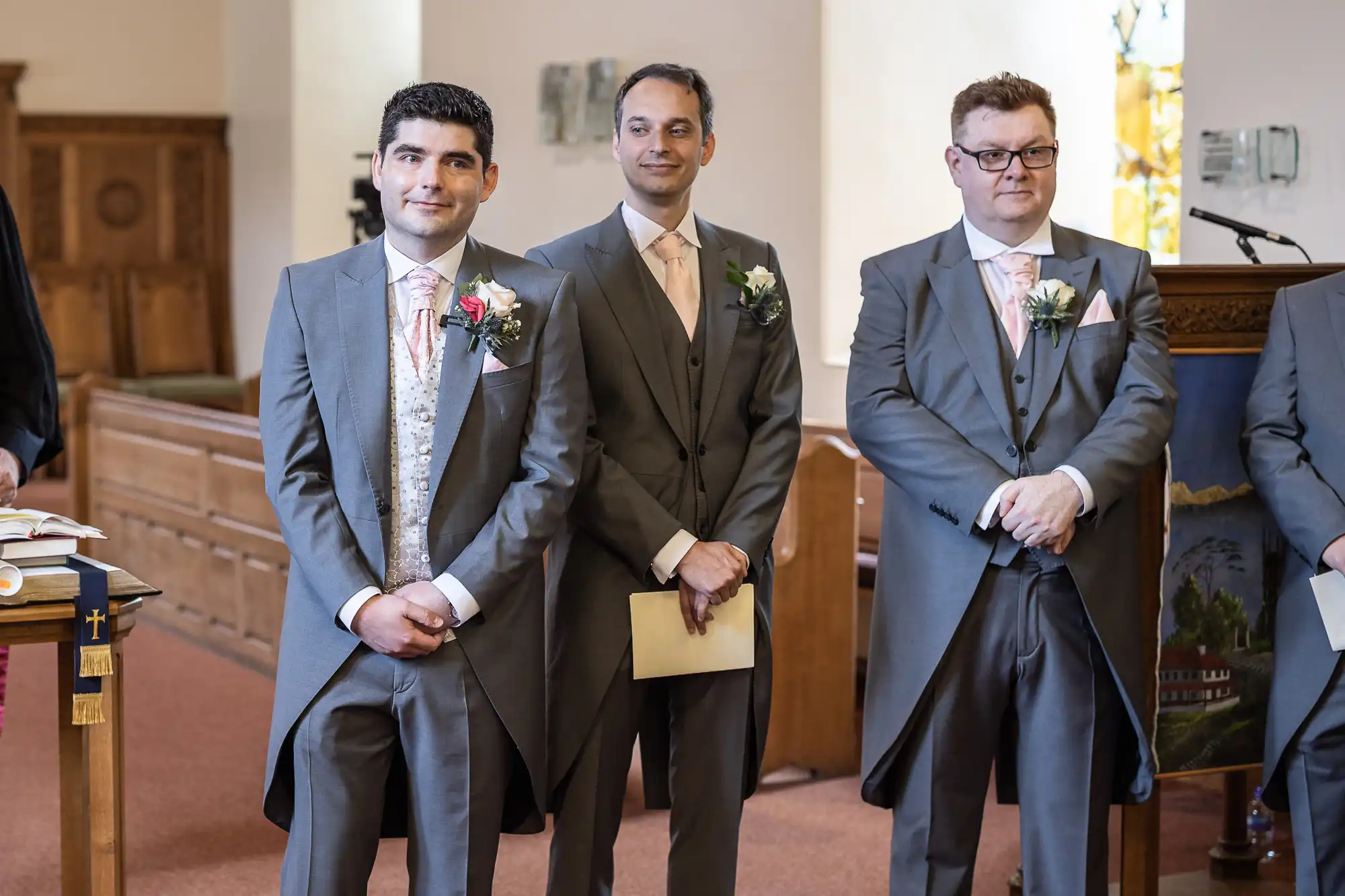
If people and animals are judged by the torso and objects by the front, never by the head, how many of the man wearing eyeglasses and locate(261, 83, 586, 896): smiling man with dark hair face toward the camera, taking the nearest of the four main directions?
2

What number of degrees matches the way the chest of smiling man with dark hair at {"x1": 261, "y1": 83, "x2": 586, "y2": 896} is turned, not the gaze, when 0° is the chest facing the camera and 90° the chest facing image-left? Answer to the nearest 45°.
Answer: approximately 0°

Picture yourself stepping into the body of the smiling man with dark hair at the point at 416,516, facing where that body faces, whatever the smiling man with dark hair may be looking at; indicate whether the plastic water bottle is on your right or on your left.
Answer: on your left

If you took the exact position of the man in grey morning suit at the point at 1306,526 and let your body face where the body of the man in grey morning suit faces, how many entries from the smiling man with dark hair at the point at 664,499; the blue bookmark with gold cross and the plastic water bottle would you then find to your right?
2

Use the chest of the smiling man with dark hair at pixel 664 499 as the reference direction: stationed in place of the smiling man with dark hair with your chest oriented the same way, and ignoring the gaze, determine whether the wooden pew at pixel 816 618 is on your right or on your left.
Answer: on your left

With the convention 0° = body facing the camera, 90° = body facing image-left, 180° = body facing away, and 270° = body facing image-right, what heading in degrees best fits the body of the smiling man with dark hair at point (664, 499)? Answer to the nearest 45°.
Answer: approximately 315°

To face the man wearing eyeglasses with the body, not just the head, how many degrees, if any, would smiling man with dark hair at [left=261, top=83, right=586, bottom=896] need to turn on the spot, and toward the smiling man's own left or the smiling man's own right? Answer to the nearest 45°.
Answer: approximately 90° to the smiling man's own left

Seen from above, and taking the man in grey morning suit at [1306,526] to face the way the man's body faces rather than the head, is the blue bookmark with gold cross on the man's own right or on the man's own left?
on the man's own right

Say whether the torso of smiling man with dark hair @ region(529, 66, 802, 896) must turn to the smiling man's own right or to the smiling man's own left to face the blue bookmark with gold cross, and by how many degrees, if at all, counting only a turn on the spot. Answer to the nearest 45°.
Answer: approximately 135° to the smiling man's own right
